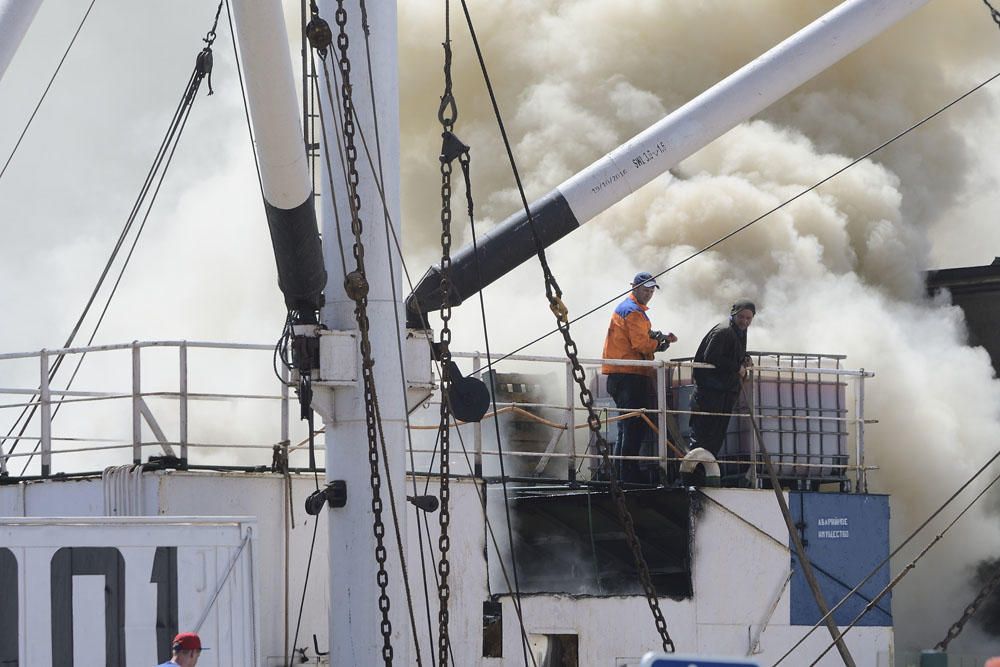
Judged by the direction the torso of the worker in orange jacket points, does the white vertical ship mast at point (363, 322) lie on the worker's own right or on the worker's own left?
on the worker's own right

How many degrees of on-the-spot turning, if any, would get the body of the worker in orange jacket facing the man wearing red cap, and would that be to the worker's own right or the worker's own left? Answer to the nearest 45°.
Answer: approximately 90° to the worker's own right

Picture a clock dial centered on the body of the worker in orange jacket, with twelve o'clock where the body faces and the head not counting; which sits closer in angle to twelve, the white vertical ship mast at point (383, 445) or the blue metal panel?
the blue metal panel

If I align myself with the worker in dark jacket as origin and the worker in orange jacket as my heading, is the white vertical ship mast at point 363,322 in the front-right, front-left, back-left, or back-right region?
front-left

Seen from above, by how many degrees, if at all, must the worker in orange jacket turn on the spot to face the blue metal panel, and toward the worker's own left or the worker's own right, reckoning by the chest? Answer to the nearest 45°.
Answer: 0° — they already face it

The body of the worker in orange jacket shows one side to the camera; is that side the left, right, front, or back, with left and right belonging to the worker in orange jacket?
right

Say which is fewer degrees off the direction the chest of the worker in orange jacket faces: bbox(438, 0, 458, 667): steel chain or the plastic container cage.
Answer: the plastic container cage

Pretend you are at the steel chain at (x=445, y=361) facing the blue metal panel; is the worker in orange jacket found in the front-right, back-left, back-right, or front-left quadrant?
front-left

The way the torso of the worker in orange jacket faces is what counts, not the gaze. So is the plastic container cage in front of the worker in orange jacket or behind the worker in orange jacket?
in front

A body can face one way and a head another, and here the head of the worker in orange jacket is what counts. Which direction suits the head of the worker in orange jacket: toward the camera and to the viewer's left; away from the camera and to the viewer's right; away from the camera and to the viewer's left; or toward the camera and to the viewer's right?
toward the camera and to the viewer's right
